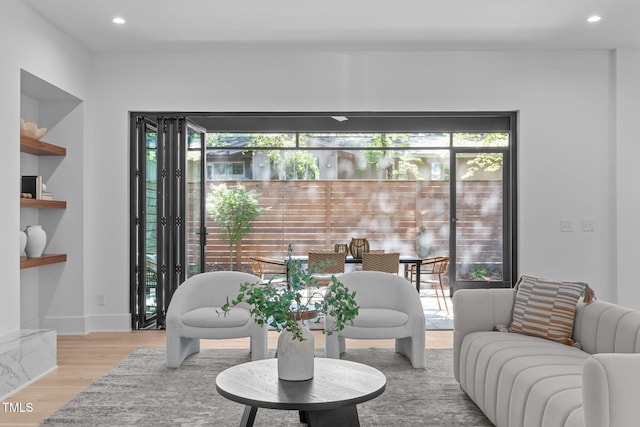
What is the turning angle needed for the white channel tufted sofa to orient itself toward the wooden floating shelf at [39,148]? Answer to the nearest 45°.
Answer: approximately 45° to its right

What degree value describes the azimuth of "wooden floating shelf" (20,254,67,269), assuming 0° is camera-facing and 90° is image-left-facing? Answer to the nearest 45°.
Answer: approximately 315°

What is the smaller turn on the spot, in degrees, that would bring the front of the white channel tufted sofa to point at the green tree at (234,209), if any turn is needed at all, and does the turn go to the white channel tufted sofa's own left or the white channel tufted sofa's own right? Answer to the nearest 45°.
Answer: approximately 90° to the white channel tufted sofa's own right

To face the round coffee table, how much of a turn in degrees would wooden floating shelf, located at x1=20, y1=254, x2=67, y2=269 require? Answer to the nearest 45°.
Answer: approximately 45° to its right

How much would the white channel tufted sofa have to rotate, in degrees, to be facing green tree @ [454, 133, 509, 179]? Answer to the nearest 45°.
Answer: approximately 135° to its right

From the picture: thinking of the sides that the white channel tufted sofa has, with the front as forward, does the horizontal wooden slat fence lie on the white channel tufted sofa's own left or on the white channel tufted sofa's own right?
on the white channel tufted sofa's own right

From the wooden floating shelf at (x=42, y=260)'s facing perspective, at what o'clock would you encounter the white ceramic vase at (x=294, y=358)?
The white ceramic vase is roughly at 1 o'clock from the wooden floating shelf.

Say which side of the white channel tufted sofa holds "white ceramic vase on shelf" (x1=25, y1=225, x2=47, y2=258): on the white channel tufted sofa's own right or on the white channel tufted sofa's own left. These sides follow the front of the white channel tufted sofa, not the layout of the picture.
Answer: on the white channel tufted sofa's own right
